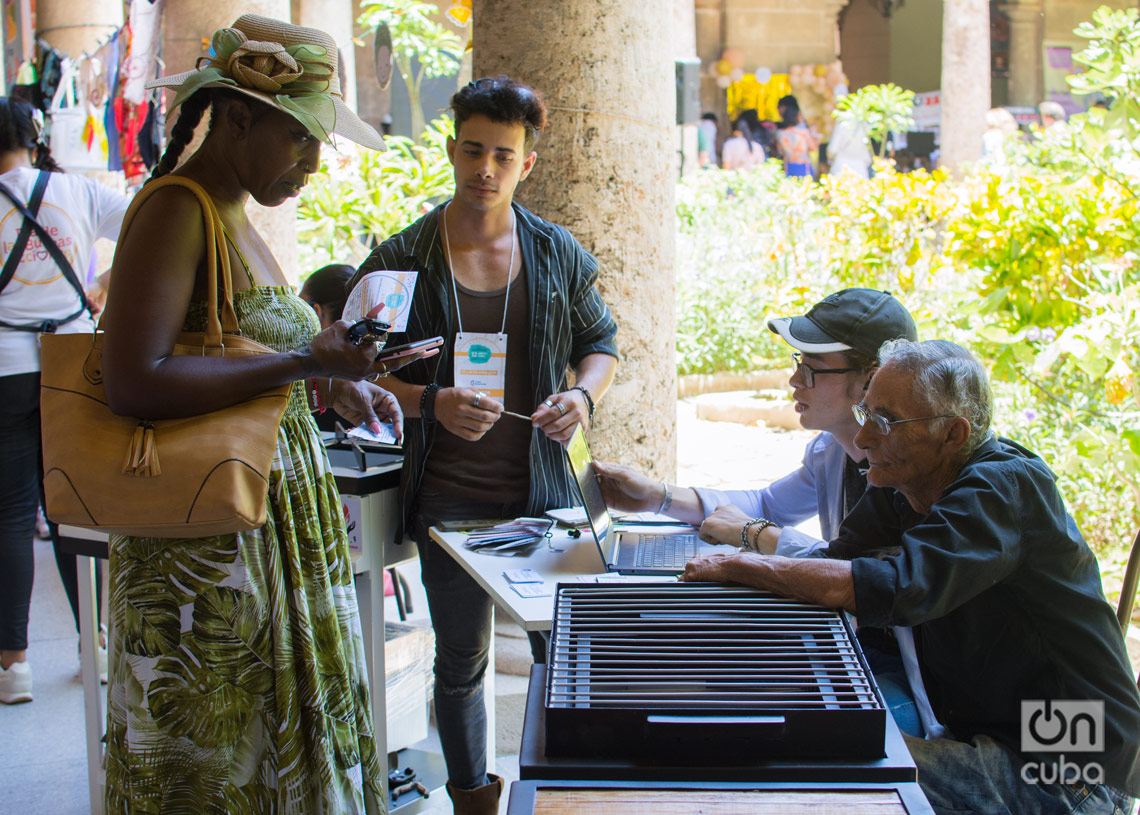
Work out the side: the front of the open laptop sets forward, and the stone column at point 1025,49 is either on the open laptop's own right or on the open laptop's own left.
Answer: on the open laptop's own left

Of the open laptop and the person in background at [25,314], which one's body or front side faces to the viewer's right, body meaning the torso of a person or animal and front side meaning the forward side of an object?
the open laptop

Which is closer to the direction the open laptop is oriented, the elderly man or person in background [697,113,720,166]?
the elderly man

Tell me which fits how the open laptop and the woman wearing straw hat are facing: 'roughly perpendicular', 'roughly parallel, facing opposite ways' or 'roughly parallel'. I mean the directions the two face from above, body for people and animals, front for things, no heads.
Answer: roughly parallel

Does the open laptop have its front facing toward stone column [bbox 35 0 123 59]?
no

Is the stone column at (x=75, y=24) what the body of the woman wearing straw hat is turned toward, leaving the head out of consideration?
no

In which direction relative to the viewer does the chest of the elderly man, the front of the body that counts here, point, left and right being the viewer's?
facing to the left of the viewer

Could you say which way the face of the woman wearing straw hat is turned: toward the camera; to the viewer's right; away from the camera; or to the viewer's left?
to the viewer's right

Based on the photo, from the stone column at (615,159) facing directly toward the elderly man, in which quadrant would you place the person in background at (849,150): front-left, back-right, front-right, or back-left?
back-left

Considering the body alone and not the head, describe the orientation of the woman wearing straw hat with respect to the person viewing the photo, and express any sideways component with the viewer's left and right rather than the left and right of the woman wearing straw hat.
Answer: facing to the right of the viewer

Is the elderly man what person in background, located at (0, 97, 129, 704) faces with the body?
no

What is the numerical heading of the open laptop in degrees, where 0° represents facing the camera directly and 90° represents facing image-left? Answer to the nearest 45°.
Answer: approximately 270°
